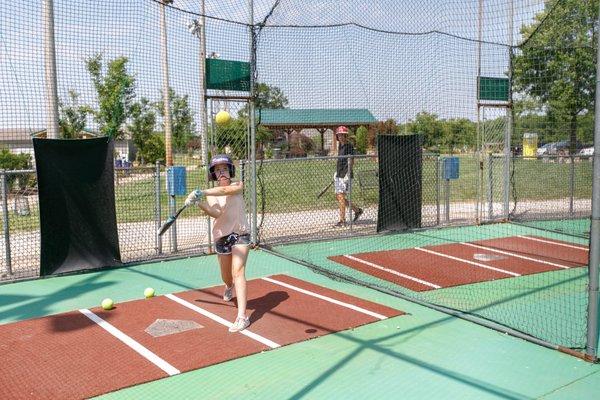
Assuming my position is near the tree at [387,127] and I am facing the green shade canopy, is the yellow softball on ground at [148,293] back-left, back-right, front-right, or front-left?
front-left

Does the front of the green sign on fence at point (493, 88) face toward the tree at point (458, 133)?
no

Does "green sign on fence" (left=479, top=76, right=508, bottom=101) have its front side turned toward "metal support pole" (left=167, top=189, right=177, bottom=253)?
no
